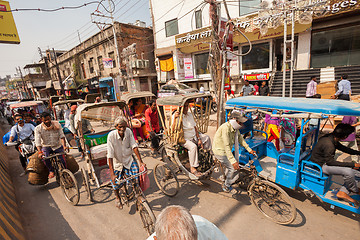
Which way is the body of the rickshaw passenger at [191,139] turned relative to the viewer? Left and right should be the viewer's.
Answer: facing the viewer and to the right of the viewer

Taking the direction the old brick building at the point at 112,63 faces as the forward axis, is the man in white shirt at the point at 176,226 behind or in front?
in front

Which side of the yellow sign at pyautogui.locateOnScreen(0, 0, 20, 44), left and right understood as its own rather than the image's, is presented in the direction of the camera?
front

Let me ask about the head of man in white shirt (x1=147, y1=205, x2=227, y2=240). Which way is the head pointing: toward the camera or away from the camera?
away from the camera

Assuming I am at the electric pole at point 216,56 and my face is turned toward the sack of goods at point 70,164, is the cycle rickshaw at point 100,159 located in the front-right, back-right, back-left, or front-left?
front-left

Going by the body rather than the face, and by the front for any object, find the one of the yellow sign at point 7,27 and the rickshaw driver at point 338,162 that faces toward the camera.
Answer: the yellow sign

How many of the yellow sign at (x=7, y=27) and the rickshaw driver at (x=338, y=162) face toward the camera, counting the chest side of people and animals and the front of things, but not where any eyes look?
1

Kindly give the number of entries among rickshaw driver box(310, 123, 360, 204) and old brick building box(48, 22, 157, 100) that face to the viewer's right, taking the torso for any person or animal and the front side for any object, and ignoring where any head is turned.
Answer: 1

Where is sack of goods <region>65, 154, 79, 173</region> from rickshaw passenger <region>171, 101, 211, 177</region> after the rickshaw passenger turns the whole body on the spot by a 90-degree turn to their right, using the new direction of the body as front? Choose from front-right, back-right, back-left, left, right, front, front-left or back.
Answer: front-right

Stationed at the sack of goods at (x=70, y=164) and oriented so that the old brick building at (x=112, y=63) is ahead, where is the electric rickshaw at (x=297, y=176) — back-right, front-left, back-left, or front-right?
back-right
